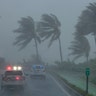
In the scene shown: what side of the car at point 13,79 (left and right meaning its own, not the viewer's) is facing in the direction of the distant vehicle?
front

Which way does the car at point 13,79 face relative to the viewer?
away from the camera
